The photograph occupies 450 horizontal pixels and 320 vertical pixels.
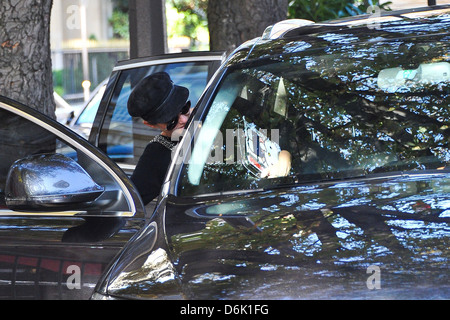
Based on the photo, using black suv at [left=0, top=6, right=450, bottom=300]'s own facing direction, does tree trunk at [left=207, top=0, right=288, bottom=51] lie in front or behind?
behind
